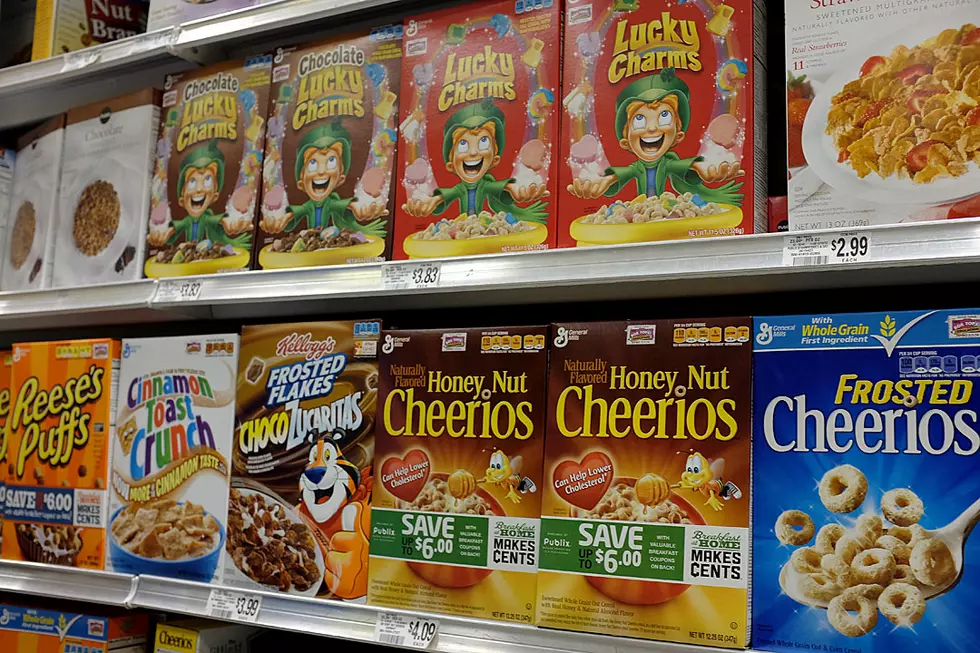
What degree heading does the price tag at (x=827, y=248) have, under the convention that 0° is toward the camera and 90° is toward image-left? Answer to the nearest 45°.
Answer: approximately 0°

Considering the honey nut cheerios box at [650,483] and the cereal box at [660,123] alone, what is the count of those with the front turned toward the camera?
2

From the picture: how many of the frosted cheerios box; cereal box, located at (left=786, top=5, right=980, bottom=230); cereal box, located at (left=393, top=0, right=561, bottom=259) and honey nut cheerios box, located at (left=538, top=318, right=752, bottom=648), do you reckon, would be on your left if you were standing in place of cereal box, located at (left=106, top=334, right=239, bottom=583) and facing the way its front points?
4

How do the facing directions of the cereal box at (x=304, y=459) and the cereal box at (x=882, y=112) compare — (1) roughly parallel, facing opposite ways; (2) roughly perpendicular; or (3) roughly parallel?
roughly parallel

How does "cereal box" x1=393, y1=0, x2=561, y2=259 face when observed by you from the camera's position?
facing the viewer

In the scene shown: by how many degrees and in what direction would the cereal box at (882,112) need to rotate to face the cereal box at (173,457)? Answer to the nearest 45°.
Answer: approximately 90° to its right

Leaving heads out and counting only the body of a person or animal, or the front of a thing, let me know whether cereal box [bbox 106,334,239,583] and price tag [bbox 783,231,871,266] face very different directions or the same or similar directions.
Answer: same or similar directions

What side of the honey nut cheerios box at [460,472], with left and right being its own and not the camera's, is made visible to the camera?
front

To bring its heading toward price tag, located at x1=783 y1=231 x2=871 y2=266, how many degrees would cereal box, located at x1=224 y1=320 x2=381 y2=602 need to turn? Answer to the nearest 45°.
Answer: approximately 90° to its left

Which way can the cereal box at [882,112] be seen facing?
toward the camera
